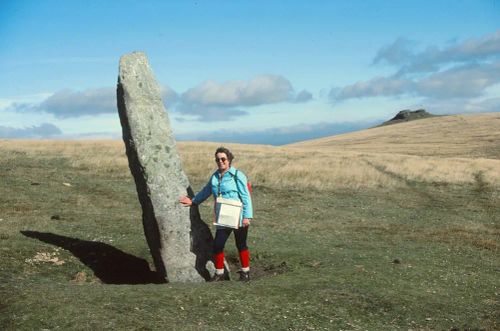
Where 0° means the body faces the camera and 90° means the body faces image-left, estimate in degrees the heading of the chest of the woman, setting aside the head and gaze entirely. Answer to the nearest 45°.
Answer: approximately 45°

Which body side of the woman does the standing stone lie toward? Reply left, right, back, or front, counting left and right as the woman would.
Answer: right
